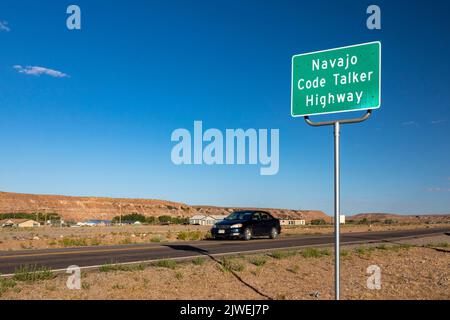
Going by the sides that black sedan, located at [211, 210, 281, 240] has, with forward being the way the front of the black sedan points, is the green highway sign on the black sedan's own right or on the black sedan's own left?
on the black sedan's own left
